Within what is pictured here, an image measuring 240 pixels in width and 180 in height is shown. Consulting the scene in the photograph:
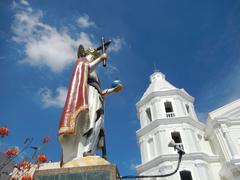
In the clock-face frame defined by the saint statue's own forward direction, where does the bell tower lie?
The bell tower is roughly at 10 o'clock from the saint statue.

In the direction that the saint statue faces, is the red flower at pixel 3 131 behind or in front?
behind

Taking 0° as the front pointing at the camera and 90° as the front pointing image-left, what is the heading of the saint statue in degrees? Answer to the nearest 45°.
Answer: approximately 270°

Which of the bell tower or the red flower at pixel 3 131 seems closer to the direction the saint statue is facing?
the bell tower
